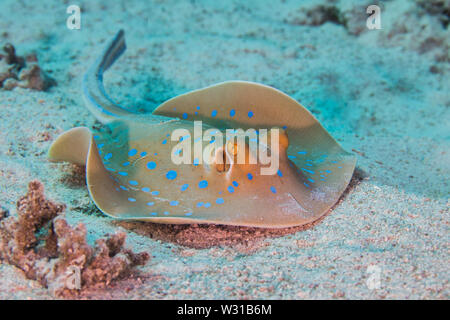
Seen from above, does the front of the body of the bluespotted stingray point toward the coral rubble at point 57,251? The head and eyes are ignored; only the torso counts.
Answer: no

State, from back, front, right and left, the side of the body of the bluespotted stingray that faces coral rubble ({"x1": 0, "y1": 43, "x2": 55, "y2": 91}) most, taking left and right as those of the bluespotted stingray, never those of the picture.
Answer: back

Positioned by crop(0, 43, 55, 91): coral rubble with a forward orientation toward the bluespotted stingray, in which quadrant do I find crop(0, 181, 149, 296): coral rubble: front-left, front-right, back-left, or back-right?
front-right

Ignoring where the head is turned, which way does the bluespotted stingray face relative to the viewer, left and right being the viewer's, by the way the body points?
facing the viewer and to the right of the viewer
